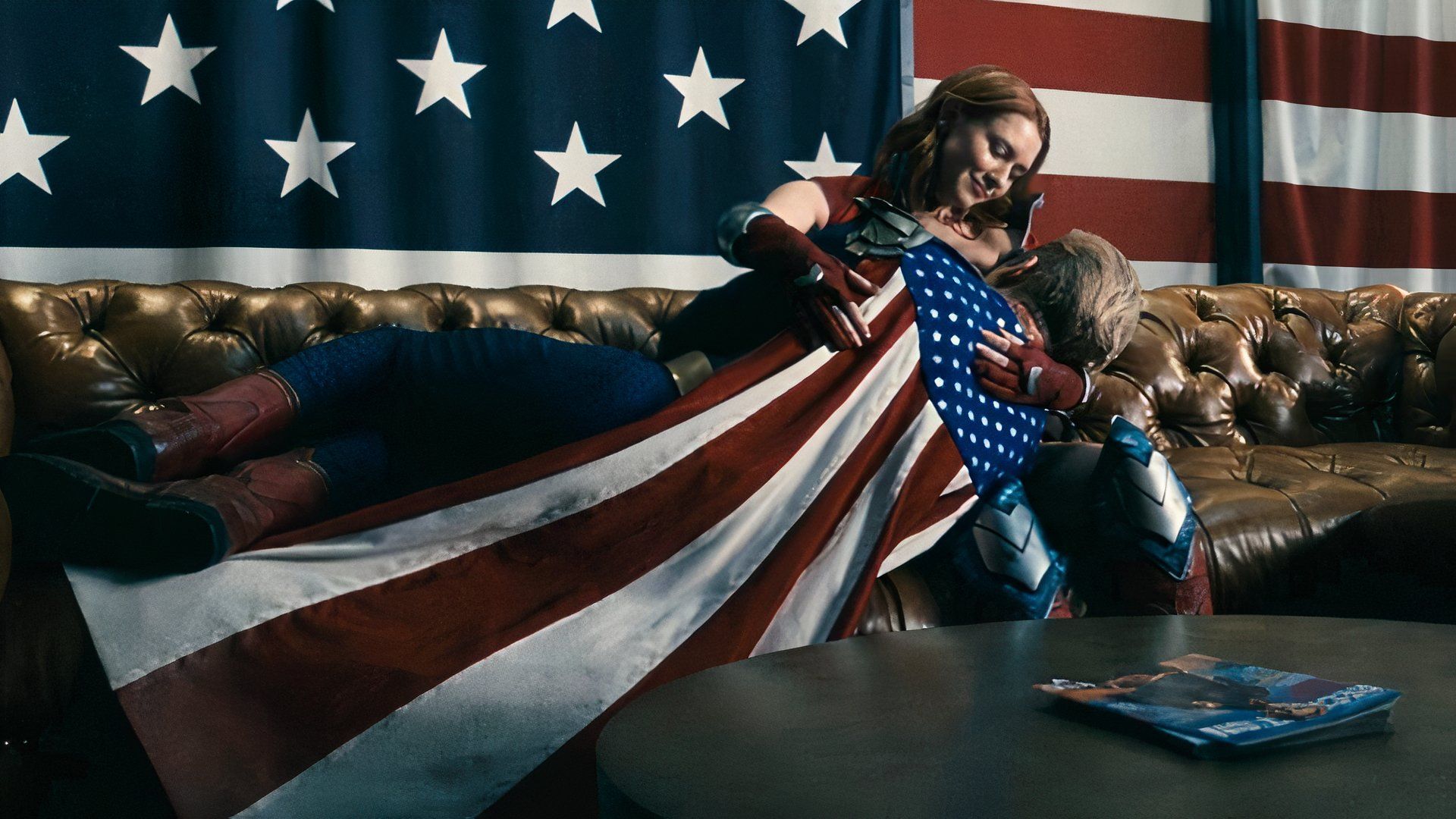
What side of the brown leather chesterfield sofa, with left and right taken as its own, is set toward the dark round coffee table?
front

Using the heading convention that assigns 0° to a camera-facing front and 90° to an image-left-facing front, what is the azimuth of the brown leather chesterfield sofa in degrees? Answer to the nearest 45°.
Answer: approximately 0°
